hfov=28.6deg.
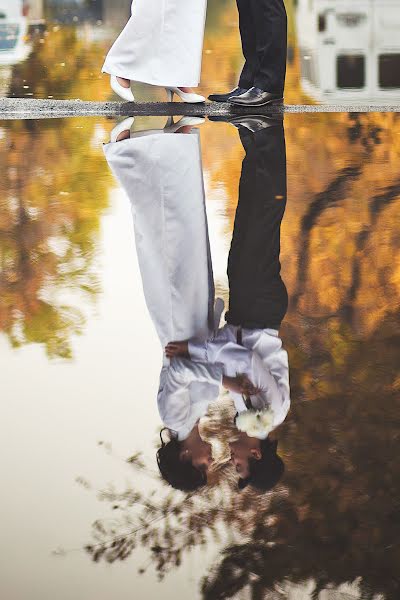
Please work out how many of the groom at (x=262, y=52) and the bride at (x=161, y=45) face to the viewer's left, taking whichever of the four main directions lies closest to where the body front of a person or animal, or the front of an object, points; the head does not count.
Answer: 1

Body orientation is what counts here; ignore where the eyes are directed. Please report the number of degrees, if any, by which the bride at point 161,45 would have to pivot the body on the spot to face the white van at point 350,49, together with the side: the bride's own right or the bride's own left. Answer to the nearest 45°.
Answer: approximately 45° to the bride's own left

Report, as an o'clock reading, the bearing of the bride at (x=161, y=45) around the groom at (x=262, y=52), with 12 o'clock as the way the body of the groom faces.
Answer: The bride is roughly at 12 o'clock from the groom.

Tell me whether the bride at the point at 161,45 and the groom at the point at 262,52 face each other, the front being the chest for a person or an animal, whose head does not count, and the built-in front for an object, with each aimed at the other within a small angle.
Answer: yes

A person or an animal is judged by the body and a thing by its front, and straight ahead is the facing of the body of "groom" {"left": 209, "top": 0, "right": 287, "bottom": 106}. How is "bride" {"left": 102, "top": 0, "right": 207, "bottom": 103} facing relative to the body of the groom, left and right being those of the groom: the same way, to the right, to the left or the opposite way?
the opposite way

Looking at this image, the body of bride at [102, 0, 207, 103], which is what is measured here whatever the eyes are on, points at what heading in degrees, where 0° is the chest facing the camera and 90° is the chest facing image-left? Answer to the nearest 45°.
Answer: approximately 270°

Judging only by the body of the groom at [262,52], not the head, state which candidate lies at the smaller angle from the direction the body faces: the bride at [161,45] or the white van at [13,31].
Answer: the bride

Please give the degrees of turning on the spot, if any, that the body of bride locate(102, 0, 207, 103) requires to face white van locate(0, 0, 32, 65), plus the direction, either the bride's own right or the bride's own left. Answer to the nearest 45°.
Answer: approximately 90° to the bride's own left

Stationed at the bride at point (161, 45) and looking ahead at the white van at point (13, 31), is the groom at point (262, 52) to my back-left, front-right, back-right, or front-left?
back-right

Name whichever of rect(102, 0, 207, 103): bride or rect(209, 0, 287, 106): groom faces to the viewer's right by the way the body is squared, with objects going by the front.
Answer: the bride

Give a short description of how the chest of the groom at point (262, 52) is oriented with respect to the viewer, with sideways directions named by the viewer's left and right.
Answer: facing to the left of the viewer

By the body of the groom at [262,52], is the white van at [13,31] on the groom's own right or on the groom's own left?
on the groom's own right

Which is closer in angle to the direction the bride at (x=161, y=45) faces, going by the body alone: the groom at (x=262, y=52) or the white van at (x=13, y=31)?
the groom
